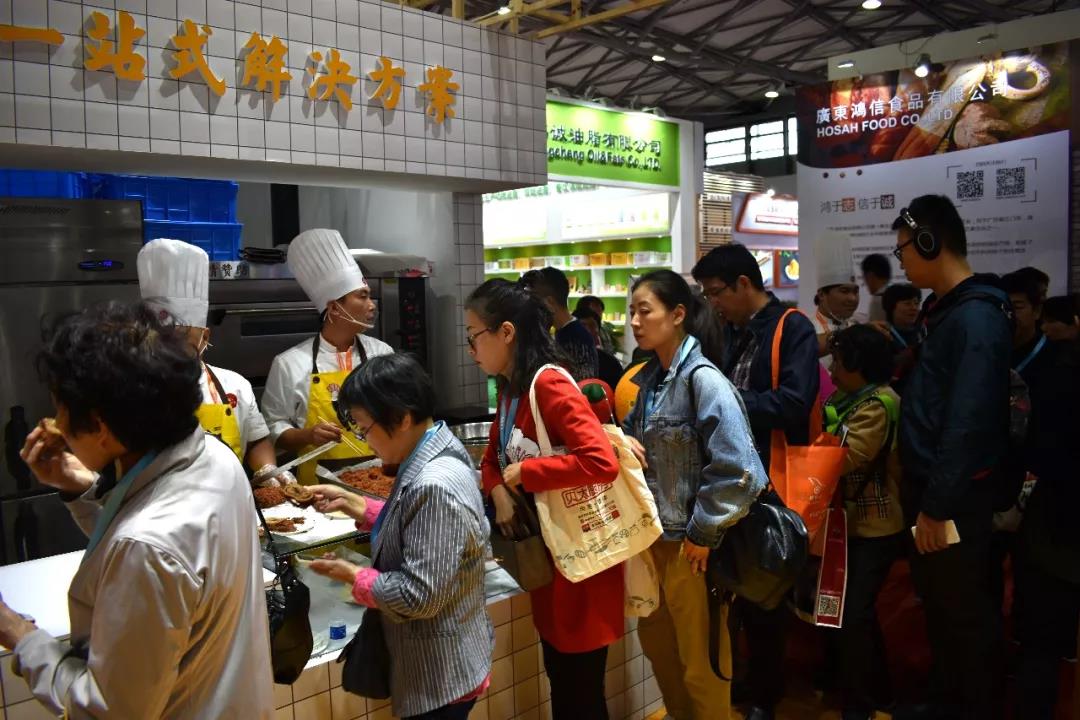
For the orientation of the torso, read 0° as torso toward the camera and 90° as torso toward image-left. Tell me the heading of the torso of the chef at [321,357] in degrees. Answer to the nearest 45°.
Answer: approximately 315°

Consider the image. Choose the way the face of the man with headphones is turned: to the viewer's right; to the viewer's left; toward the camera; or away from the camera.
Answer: to the viewer's left

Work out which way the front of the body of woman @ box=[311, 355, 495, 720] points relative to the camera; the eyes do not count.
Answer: to the viewer's left

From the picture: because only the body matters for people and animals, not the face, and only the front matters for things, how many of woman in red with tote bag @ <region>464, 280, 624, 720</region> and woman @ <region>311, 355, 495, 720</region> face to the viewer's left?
2

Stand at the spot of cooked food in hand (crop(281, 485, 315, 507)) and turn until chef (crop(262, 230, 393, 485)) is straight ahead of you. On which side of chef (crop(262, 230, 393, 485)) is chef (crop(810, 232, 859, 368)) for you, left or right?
right

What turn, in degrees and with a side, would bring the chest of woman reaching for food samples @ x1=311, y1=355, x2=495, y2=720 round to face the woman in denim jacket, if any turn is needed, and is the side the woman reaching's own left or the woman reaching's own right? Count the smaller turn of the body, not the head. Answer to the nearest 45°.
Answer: approximately 135° to the woman reaching's own right

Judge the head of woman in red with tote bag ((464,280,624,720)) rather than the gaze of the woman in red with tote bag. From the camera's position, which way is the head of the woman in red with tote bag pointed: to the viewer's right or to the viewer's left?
to the viewer's left

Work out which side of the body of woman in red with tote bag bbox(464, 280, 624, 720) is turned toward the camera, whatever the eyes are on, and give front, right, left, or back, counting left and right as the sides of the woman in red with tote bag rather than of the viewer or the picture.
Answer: left
